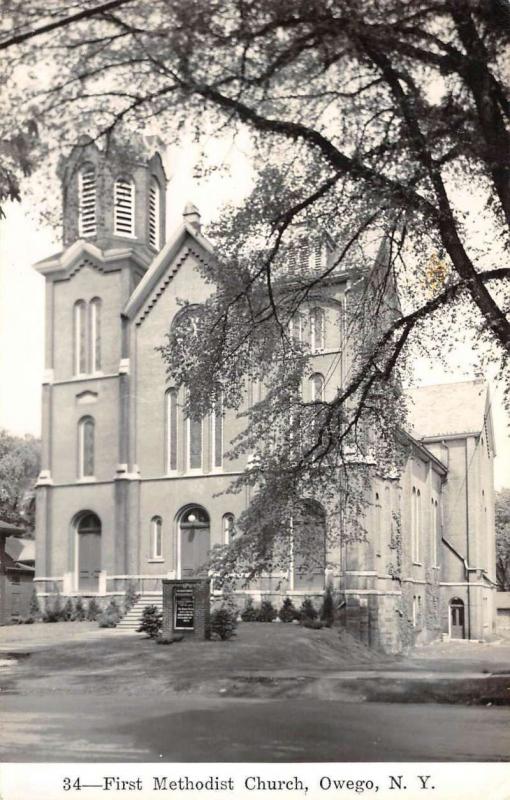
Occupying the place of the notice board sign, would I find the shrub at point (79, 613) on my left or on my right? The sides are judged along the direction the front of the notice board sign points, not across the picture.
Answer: on my right

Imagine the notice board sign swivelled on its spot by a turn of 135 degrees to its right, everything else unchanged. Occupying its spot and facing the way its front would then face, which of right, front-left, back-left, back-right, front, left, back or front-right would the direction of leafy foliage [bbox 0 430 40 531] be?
front

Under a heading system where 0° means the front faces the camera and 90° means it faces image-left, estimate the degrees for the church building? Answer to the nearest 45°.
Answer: approximately 45°
